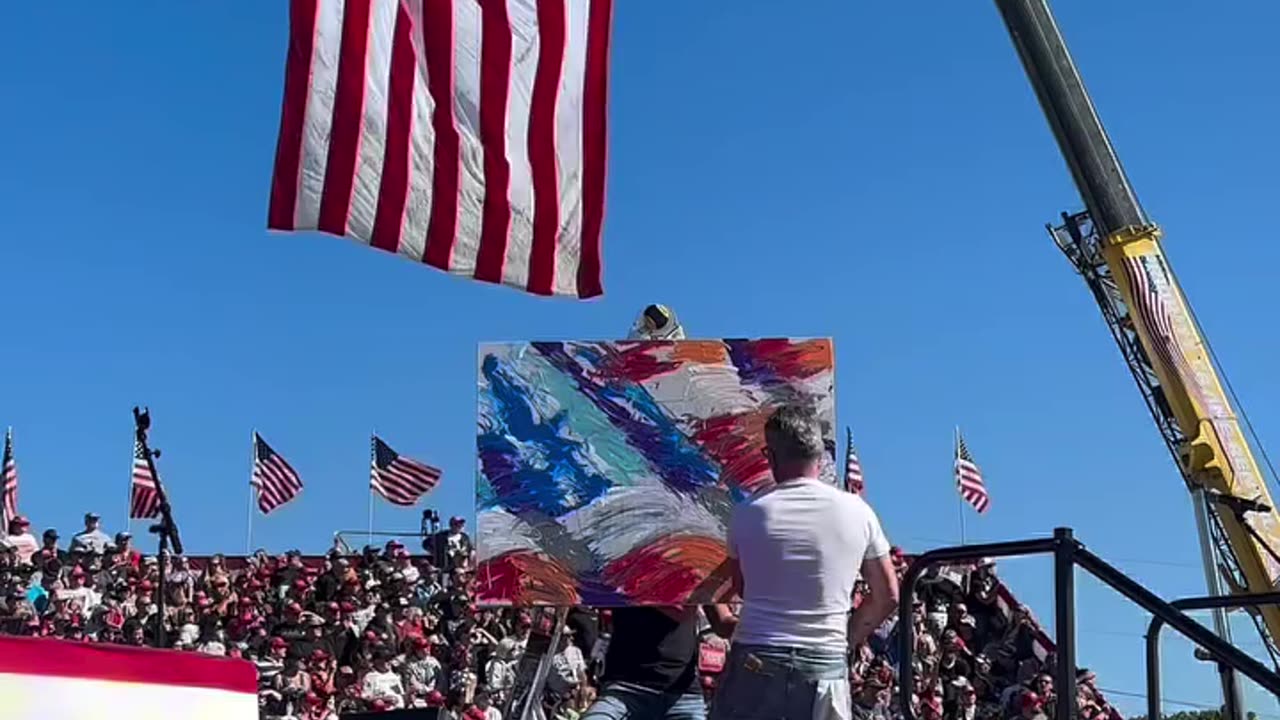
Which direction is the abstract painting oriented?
toward the camera

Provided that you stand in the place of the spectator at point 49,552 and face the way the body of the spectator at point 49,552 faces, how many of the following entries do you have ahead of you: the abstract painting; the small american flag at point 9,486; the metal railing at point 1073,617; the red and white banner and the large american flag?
4

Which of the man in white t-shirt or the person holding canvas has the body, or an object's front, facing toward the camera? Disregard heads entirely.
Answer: the person holding canvas

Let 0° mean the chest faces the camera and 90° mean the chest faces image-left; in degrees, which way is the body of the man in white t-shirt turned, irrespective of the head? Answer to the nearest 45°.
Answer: approximately 180°

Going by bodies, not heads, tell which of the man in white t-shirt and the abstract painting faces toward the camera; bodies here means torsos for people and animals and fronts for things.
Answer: the abstract painting

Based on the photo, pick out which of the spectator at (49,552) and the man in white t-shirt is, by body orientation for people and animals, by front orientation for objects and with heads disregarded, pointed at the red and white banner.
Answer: the spectator

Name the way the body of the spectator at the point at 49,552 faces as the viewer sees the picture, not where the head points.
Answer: toward the camera

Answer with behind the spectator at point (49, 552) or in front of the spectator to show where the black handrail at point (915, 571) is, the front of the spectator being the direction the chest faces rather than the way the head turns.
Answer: in front

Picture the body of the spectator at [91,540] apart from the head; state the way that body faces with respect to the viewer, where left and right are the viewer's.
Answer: facing the viewer

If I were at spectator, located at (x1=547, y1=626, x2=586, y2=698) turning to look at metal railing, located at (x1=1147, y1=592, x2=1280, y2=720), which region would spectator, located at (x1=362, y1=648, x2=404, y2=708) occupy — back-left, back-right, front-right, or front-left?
back-right
